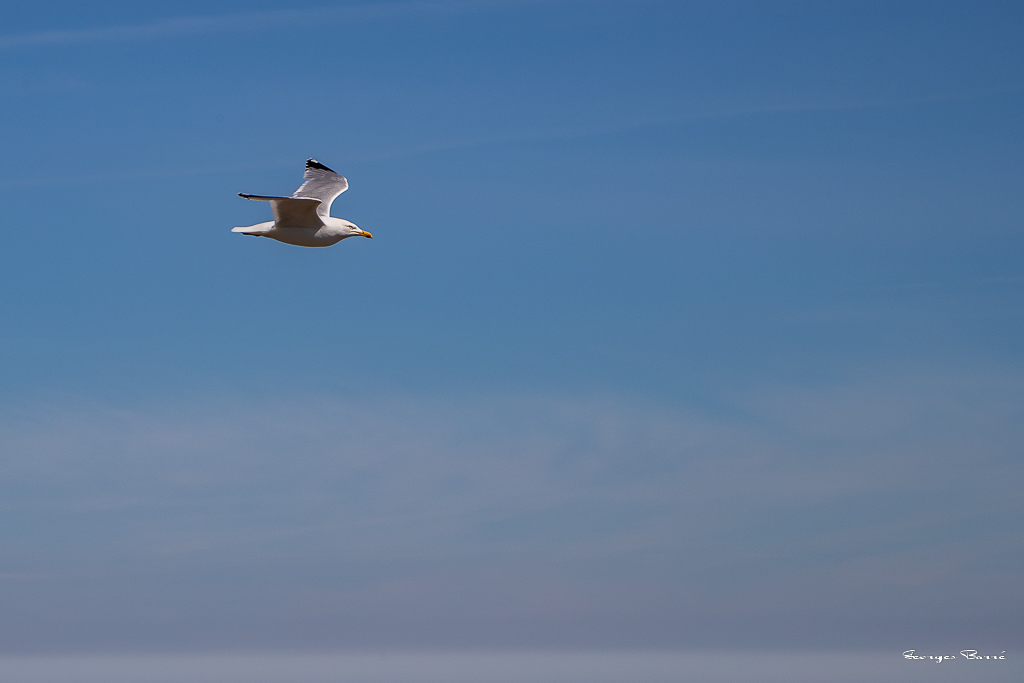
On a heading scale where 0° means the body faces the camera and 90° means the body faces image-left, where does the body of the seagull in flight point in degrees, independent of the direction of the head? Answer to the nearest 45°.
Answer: approximately 270°
